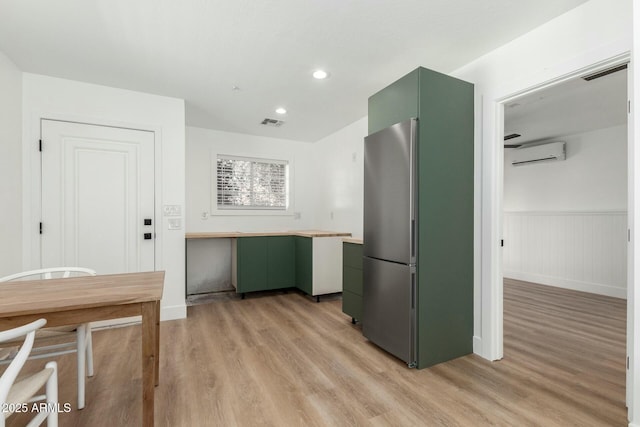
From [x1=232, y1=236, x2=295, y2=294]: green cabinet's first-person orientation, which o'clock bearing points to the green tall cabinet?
The green tall cabinet is roughly at 11 o'clock from the green cabinet.

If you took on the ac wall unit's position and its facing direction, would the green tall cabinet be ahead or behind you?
ahead

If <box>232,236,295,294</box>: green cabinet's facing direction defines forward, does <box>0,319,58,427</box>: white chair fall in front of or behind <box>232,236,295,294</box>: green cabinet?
in front

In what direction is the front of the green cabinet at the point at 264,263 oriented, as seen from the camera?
facing the viewer

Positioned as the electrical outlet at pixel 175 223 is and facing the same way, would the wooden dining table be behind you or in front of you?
in front

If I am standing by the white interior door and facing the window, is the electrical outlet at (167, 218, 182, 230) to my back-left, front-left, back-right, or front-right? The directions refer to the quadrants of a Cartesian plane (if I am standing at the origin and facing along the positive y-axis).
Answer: front-right

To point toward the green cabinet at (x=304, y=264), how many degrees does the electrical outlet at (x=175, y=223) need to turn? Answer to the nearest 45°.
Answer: approximately 90° to its left

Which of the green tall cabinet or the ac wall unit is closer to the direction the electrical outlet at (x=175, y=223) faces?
the green tall cabinet

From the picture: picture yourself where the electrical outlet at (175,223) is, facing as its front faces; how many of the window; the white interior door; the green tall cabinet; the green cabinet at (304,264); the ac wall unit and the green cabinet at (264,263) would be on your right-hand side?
1

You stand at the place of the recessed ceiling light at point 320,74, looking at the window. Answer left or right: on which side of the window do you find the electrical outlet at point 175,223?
left

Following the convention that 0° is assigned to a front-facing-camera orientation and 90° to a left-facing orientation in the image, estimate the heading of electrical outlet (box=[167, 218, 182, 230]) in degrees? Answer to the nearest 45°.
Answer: approximately 0°

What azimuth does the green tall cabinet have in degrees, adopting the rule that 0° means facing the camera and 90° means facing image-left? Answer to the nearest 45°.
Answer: approximately 45°

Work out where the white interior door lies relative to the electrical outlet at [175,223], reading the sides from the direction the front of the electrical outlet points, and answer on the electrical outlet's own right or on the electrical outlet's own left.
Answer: on the electrical outlet's own right

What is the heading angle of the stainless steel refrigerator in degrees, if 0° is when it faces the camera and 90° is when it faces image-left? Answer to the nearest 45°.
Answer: approximately 45°
